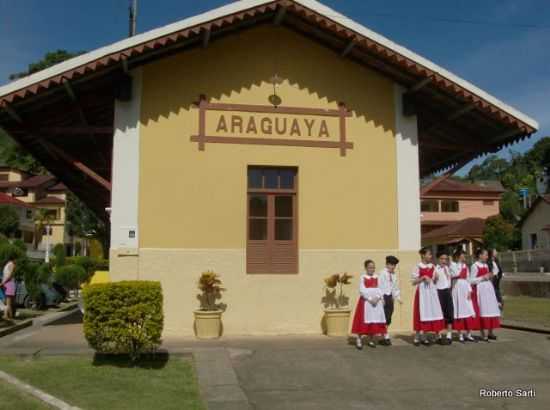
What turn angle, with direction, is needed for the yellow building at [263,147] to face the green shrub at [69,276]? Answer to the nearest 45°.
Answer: approximately 135° to its right

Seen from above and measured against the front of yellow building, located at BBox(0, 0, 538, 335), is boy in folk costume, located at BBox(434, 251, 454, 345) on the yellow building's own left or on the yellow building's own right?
on the yellow building's own left

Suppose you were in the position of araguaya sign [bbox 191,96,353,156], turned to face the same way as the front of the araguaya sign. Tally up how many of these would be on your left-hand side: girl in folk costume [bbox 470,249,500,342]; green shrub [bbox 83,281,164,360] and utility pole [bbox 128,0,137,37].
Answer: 1

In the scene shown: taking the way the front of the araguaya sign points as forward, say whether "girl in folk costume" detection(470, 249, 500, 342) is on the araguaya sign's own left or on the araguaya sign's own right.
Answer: on the araguaya sign's own left

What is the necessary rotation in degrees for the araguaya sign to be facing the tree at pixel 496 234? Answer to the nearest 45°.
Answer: approximately 135° to its left

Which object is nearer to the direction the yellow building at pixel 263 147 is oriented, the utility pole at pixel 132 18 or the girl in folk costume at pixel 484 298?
the girl in folk costume

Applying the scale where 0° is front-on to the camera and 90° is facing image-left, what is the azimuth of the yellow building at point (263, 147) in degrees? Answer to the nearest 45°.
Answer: approximately 0°

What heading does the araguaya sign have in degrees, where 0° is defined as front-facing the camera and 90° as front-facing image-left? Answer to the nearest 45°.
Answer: approximately 0°

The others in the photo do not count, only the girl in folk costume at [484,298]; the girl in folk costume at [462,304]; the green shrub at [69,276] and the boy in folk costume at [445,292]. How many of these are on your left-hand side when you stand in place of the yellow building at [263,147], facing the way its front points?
3

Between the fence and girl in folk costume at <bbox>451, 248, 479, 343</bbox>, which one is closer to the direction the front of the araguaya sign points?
the girl in folk costume
